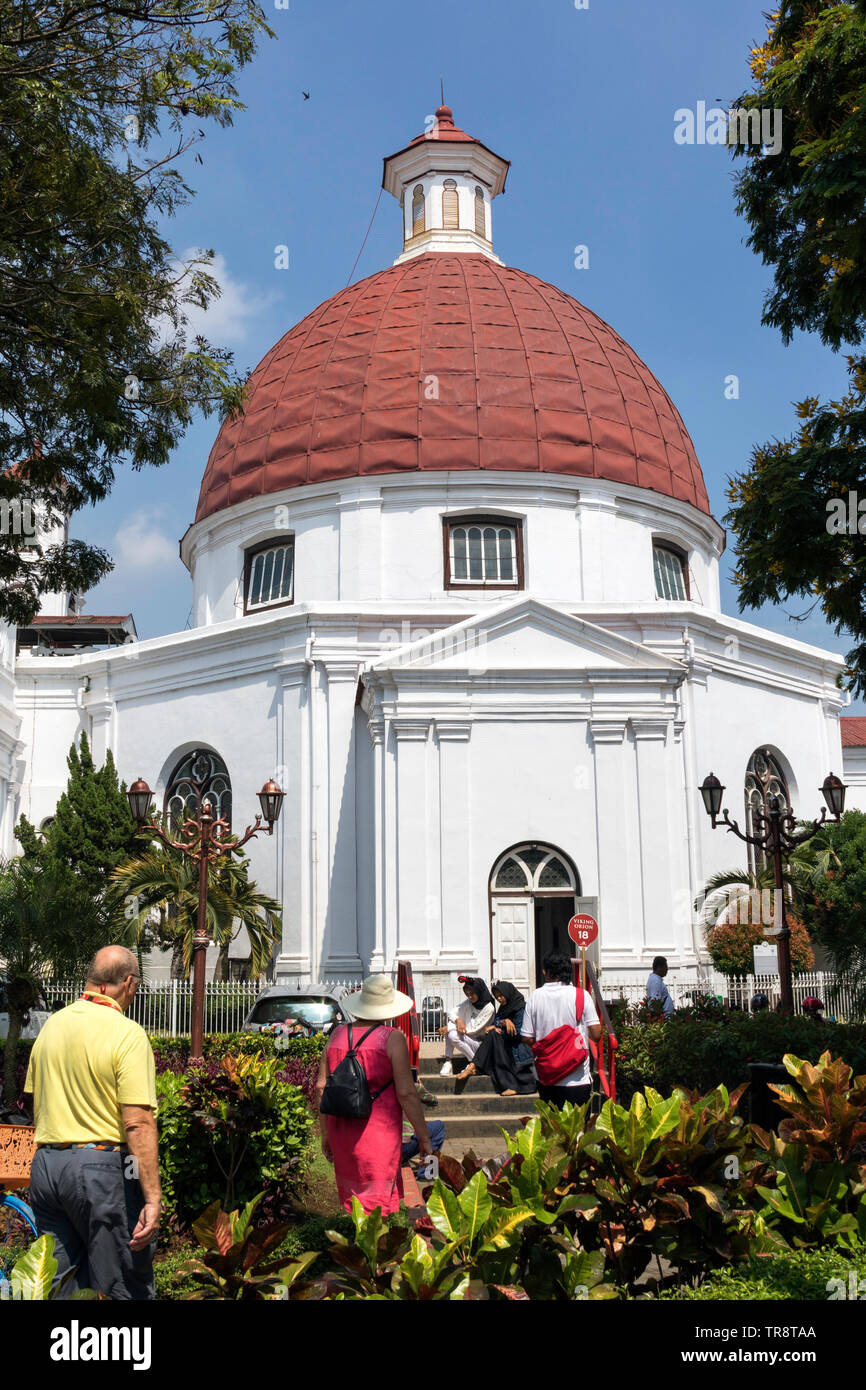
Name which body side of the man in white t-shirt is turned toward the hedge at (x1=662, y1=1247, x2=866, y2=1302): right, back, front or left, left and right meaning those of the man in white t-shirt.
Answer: back

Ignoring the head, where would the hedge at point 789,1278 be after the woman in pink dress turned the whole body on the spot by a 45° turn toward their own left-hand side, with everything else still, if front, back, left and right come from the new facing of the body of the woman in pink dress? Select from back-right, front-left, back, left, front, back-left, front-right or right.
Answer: back

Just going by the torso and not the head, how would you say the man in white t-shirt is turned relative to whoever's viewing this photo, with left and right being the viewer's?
facing away from the viewer

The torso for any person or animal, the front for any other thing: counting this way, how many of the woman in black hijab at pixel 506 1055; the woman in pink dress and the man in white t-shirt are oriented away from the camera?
2

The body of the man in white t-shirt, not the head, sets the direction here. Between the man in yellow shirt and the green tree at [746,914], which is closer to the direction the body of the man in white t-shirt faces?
the green tree

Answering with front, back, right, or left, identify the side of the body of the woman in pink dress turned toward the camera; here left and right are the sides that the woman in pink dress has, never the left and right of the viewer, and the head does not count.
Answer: back

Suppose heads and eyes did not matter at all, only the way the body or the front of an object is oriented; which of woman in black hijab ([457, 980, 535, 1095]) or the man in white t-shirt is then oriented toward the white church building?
the man in white t-shirt

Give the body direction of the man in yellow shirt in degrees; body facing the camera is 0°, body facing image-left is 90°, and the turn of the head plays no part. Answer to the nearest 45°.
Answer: approximately 225°

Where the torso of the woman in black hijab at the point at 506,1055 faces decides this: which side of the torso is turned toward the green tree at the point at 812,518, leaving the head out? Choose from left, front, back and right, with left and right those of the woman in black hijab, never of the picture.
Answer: left
